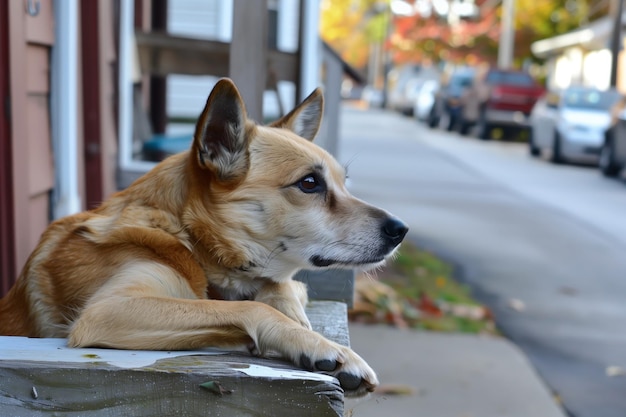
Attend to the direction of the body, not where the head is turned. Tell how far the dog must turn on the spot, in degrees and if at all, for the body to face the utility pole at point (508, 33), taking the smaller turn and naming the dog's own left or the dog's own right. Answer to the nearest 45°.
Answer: approximately 90° to the dog's own left

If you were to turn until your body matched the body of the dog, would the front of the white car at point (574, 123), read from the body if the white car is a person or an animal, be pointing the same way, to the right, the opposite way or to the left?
to the right

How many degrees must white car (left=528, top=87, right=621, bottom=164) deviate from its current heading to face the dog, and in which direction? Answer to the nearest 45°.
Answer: approximately 45° to its right

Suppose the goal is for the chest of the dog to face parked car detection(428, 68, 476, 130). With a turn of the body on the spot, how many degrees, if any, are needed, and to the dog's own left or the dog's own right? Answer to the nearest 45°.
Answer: approximately 90° to the dog's own left

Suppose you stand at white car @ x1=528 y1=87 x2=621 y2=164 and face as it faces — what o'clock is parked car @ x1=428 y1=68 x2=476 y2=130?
The parked car is roughly at 7 o'clock from the white car.

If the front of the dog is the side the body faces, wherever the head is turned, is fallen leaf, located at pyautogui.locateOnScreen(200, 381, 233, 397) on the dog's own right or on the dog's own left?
on the dog's own right

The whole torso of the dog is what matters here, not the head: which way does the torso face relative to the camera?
to the viewer's right

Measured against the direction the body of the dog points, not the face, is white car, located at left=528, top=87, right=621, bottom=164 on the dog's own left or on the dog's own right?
on the dog's own left

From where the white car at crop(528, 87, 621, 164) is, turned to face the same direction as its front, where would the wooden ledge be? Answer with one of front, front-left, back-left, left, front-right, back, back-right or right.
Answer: front-right
